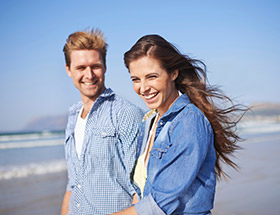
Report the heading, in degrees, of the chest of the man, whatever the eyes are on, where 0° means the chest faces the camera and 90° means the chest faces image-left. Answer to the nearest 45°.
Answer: approximately 45°

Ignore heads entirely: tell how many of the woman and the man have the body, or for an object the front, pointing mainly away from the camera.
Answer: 0

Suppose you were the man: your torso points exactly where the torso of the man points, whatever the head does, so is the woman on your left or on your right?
on your left

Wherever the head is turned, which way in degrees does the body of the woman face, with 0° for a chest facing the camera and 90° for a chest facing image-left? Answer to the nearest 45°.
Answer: approximately 45°

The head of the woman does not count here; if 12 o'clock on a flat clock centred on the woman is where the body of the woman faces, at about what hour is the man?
The man is roughly at 3 o'clock from the woman.
